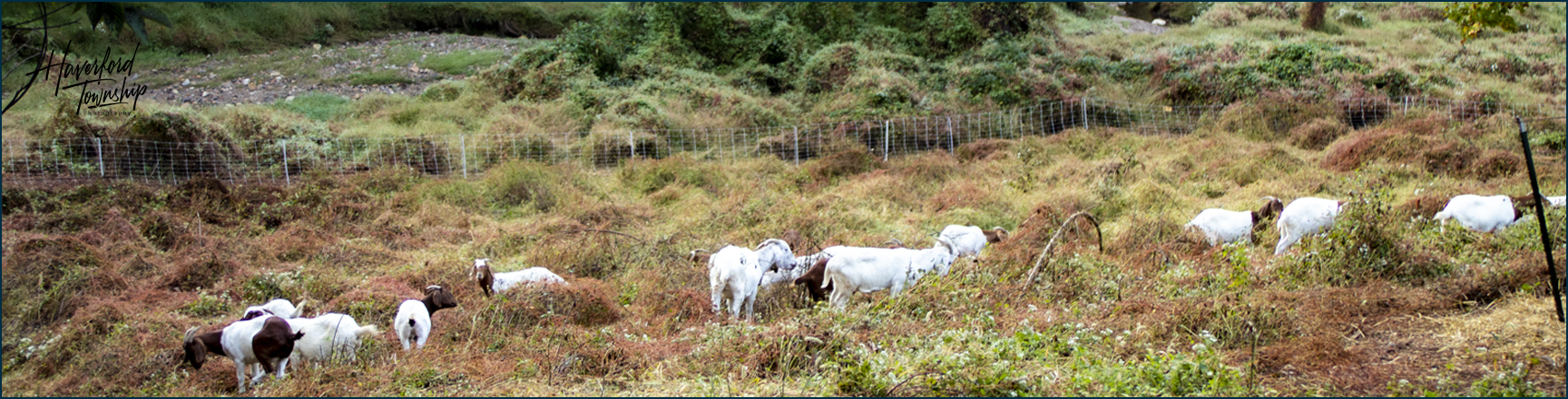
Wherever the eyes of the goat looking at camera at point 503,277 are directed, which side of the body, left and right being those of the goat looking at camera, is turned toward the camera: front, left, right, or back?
left

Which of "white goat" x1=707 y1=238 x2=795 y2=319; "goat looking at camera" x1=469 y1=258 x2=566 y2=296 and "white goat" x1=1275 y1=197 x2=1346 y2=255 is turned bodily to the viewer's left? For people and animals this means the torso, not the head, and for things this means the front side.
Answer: the goat looking at camera

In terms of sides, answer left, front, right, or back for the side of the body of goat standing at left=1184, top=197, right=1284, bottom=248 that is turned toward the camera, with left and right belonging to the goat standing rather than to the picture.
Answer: right

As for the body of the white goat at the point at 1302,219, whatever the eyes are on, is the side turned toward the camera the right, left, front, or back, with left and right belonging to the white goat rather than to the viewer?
right

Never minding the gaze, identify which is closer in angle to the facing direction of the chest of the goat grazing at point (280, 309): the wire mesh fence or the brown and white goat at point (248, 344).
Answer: the brown and white goat

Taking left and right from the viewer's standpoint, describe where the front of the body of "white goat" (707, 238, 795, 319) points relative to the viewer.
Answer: facing away from the viewer and to the right of the viewer

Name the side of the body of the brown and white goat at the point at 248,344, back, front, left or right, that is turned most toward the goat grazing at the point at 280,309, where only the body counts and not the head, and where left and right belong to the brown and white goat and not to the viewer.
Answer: right
